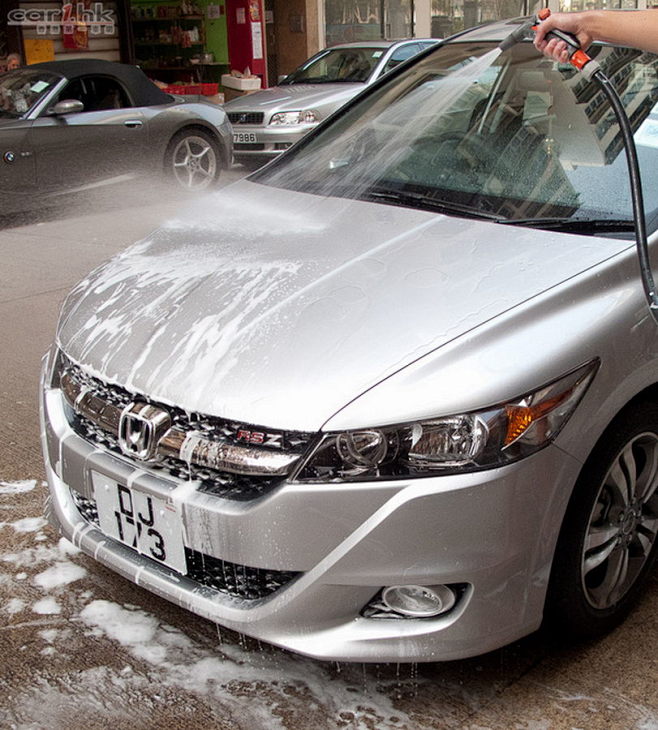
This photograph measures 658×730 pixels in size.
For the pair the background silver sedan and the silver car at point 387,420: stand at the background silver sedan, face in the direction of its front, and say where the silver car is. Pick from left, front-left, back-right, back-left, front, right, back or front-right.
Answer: front-left

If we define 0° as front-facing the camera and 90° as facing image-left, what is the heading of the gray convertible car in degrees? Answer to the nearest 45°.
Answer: approximately 45°

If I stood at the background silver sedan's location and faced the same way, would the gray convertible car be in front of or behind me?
in front

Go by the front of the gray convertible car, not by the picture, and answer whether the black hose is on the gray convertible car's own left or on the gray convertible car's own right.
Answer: on the gray convertible car's own left

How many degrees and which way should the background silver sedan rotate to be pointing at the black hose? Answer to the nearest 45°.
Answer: approximately 45° to its left

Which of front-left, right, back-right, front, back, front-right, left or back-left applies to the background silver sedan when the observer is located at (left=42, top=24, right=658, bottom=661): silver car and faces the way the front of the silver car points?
back-right

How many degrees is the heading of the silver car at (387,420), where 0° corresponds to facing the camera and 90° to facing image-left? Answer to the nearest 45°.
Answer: approximately 45°

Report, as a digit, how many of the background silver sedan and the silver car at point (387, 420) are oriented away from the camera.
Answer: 0

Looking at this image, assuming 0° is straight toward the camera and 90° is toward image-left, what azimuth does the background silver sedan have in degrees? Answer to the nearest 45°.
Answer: approximately 45°

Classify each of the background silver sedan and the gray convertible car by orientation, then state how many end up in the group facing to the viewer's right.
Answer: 0
